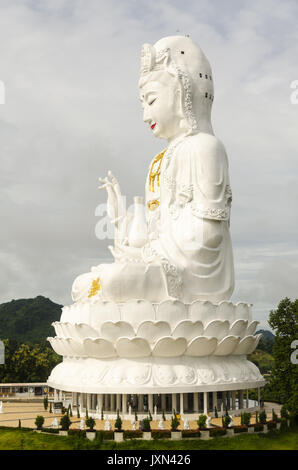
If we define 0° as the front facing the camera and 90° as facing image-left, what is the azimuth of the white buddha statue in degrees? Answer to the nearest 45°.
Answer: approximately 90°

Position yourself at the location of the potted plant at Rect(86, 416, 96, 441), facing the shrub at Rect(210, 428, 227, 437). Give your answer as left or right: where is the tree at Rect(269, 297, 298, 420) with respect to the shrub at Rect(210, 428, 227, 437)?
left
